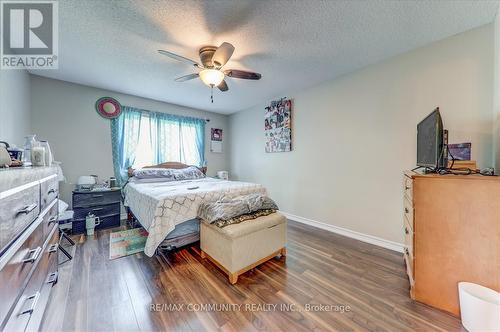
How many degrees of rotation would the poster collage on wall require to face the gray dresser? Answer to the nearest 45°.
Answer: approximately 45° to its left

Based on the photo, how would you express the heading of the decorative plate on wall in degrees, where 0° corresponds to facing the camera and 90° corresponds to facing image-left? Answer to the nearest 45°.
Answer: approximately 0°

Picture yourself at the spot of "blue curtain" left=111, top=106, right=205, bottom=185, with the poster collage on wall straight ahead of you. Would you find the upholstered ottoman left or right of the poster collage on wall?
right

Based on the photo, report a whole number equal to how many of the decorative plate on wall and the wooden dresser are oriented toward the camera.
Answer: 1

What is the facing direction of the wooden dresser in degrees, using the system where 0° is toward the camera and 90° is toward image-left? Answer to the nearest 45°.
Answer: approximately 90°

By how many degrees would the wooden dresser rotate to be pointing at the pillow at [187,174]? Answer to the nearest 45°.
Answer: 0° — it already faces it

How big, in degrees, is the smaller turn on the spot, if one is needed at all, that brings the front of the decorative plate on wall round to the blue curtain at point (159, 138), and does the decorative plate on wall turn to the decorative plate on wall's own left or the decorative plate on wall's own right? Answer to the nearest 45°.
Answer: approximately 90° to the decorative plate on wall's own left

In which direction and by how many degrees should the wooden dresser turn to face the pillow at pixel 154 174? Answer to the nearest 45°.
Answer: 0° — it already faces it

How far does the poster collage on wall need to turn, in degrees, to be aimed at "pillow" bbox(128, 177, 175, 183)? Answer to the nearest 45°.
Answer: approximately 45° to its right

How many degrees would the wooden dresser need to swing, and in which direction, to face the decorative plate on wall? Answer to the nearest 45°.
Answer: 0° — it already faces it
